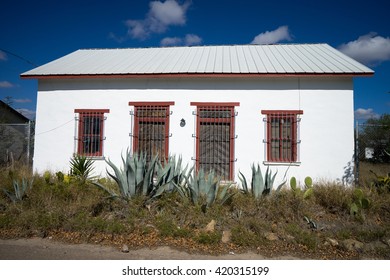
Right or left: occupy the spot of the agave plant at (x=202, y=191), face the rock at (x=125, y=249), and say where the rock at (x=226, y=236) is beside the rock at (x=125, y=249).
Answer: left

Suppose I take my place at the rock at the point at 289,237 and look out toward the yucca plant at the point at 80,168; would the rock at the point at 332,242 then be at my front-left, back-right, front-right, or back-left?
back-right

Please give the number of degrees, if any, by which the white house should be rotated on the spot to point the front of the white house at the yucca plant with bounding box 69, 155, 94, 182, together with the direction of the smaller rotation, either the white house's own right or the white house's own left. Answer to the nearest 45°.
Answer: approximately 90° to the white house's own right

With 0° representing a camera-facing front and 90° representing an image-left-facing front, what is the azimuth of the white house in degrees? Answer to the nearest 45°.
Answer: approximately 0°

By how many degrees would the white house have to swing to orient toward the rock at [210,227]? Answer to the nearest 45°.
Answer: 0° — it already faces it

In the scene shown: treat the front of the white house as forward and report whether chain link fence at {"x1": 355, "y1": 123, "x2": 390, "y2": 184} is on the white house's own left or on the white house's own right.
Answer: on the white house's own left

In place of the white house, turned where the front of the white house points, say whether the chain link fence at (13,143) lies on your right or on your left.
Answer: on your right
